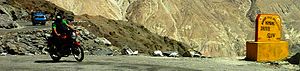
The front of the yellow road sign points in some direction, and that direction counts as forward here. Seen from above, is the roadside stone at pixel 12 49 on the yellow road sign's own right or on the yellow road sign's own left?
on the yellow road sign's own right

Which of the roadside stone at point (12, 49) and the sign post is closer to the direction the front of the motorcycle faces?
the sign post

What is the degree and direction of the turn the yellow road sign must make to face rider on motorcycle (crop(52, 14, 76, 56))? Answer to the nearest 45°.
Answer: approximately 45° to its right

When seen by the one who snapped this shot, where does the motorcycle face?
facing the viewer and to the right of the viewer

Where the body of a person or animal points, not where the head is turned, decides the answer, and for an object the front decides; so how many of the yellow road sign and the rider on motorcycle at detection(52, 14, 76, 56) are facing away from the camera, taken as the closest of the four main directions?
0

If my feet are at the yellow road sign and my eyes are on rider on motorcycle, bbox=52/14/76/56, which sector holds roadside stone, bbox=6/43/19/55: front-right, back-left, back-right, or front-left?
front-right

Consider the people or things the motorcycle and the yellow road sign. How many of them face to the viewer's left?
0

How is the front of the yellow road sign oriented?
toward the camera

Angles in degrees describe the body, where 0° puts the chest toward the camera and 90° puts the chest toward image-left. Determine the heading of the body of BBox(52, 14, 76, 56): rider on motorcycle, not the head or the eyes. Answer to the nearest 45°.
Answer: approximately 315°
